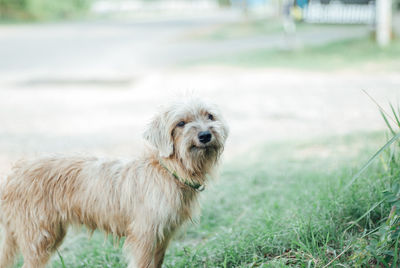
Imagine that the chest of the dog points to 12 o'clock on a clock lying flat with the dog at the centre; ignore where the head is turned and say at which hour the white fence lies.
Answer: The white fence is roughly at 10 o'clock from the dog.

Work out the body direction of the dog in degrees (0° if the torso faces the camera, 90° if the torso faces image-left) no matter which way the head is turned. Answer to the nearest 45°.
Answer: approximately 270°

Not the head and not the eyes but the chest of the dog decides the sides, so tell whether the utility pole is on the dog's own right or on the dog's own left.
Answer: on the dog's own left
